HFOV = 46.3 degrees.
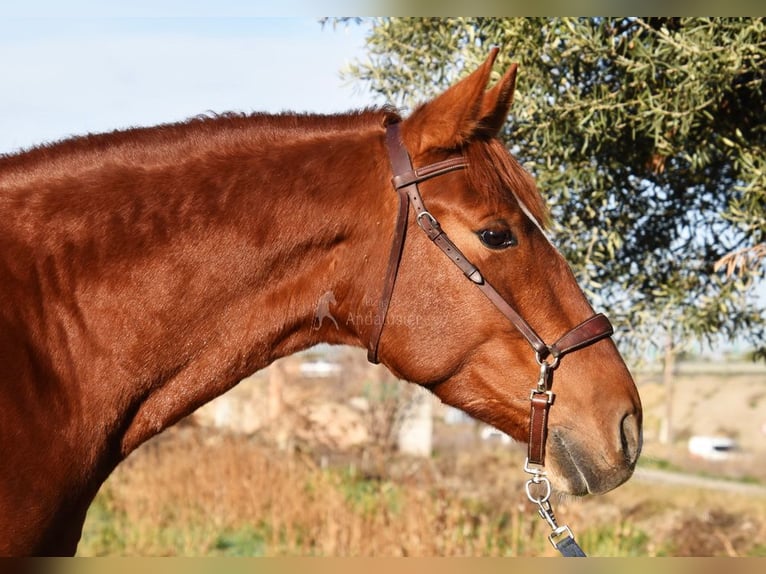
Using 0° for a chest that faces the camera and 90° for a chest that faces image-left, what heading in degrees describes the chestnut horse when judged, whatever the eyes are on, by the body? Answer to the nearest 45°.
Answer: approximately 270°
